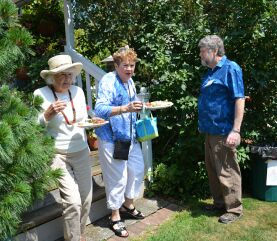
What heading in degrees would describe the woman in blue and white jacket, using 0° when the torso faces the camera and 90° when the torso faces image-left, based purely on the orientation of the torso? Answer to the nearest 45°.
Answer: approximately 315°

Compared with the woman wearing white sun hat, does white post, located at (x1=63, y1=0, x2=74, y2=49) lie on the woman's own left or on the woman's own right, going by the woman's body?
on the woman's own left

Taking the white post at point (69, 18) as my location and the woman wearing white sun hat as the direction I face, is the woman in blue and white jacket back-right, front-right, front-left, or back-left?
front-left

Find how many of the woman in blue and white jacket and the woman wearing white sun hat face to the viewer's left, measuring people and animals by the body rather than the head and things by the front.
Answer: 0

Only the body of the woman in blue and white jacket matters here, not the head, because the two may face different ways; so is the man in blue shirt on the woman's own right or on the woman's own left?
on the woman's own left

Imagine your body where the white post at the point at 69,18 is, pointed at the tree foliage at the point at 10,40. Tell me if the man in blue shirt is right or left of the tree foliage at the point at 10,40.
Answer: left

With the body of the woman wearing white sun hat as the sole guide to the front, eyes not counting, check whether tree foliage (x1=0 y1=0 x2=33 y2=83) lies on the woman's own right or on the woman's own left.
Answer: on the woman's own right

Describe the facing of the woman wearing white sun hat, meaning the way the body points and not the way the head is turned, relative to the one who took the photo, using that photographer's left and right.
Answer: facing the viewer and to the right of the viewer

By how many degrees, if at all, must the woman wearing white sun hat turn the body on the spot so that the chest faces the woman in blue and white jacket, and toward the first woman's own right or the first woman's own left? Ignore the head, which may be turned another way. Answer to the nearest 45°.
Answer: approximately 90° to the first woman's own left

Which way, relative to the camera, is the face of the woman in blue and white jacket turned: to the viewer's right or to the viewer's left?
to the viewer's right

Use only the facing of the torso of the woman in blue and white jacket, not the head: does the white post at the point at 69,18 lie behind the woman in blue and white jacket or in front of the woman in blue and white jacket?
behind

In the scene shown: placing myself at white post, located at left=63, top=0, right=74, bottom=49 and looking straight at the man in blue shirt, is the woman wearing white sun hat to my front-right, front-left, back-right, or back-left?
front-right

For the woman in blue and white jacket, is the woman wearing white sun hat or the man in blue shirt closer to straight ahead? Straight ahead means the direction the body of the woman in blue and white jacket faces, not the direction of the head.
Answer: the man in blue shirt

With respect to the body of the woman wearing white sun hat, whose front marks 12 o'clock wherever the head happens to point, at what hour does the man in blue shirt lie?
The man in blue shirt is roughly at 10 o'clock from the woman wearing white sun hat.
